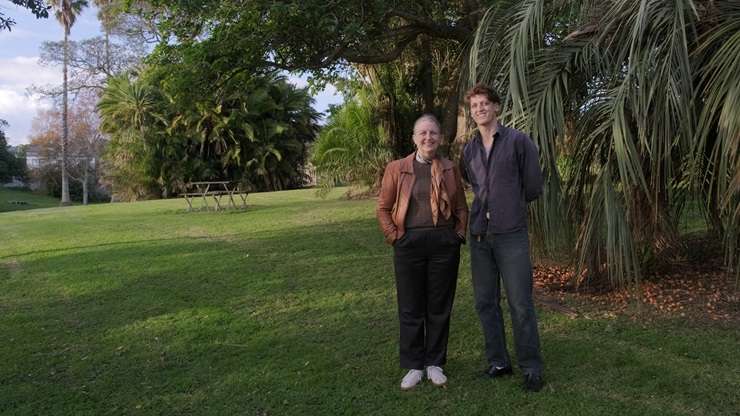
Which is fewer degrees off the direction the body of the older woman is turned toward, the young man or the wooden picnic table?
the young man

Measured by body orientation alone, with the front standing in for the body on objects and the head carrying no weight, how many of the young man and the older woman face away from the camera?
0

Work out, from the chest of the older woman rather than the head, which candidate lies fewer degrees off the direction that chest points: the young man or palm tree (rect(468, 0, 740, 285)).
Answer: the young man

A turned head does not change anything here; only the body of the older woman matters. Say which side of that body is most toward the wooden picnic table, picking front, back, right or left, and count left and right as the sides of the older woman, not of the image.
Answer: back

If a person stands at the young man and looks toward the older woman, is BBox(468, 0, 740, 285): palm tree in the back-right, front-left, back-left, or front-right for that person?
back-right

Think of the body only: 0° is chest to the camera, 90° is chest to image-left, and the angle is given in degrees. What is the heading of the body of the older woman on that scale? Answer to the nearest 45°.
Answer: approximately 0°

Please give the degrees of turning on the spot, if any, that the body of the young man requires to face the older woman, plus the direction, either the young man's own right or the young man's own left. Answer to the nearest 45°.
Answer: approximately 45° to the young man's own right

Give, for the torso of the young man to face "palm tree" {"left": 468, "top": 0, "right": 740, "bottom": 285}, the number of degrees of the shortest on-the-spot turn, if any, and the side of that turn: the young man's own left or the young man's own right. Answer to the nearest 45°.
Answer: approximately 180°

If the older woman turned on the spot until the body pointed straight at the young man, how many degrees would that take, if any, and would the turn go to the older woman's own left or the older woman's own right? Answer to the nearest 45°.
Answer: approximately 90° to the older woman's own left
